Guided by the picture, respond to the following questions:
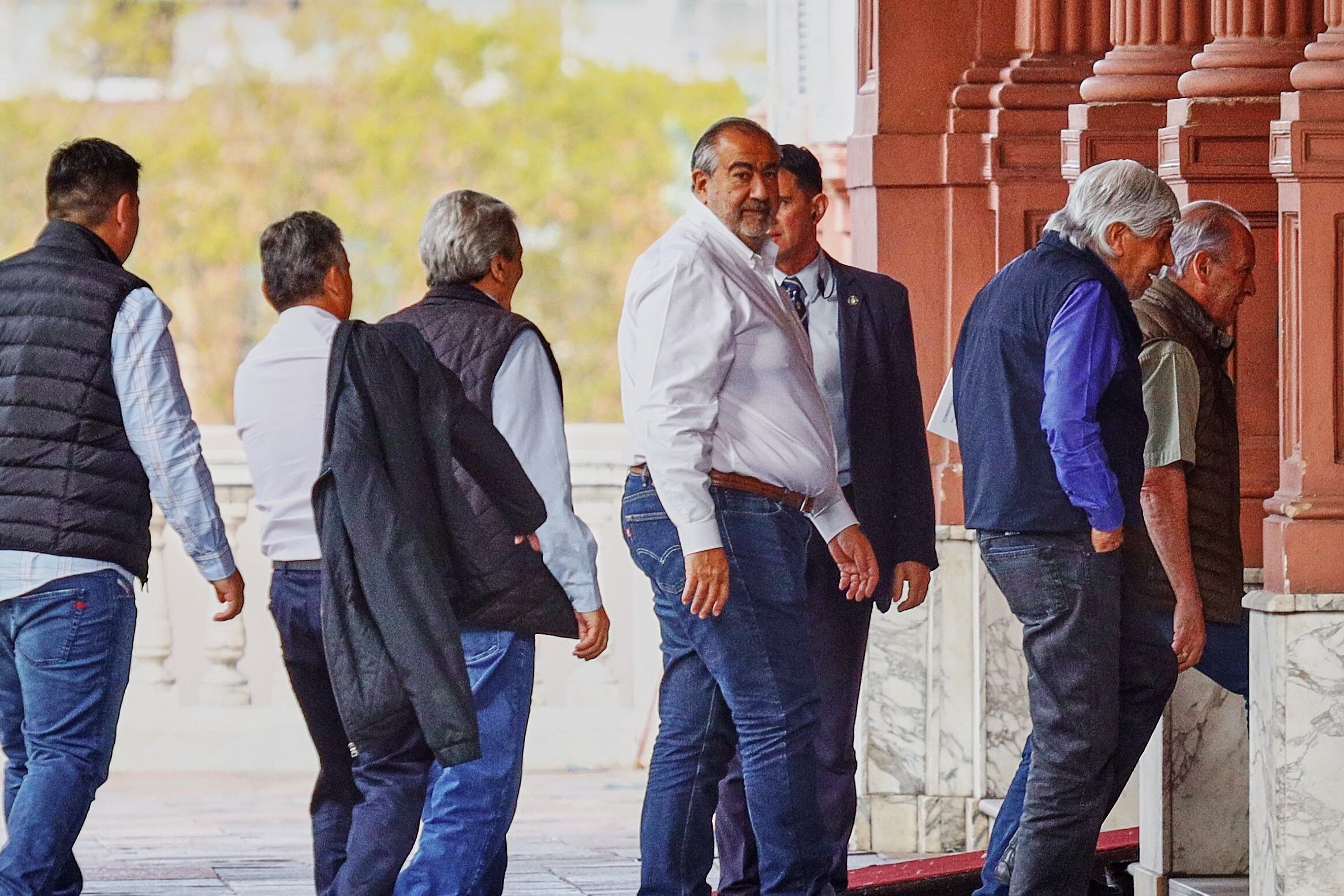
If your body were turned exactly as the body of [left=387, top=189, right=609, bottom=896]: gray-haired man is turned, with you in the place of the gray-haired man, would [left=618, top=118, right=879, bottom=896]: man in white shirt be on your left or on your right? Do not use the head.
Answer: on your right

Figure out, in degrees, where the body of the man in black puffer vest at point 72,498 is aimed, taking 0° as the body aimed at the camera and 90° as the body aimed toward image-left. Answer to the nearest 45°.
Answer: approximately 225°

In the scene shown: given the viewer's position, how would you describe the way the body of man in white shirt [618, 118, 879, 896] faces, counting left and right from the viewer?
facing to the right of the viewer

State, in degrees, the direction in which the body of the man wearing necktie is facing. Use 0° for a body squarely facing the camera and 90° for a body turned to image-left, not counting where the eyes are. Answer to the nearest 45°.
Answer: approximately 45°

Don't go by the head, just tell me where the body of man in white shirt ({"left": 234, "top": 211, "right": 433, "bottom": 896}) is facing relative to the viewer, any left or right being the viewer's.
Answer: facing away from the viewer and to the right of the viewer

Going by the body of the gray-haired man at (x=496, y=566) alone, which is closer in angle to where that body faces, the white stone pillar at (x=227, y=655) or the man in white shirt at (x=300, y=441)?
the white stone pillar

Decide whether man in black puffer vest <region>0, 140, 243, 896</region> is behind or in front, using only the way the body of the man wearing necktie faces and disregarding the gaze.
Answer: in front

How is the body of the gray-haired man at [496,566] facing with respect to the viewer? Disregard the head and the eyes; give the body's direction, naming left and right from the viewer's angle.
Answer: facing away from the viewer and to the right of the viewer

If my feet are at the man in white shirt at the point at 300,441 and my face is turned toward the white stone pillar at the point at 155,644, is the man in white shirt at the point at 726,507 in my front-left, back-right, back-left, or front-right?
back-right

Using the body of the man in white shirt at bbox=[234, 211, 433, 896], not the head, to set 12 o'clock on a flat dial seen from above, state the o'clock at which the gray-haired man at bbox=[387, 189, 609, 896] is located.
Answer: The gray-haired man is roughly at 2 o'clock from the man in white shirt.

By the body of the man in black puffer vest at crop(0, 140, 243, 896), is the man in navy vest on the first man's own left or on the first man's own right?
on the first man's own right

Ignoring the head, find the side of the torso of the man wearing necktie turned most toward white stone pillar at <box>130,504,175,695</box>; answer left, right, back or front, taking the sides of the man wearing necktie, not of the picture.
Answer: right
